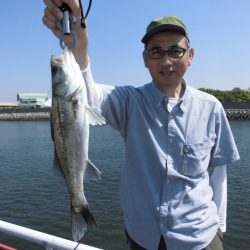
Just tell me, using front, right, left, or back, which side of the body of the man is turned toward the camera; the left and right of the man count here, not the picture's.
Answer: front

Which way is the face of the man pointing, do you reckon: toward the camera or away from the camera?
toward the camera
